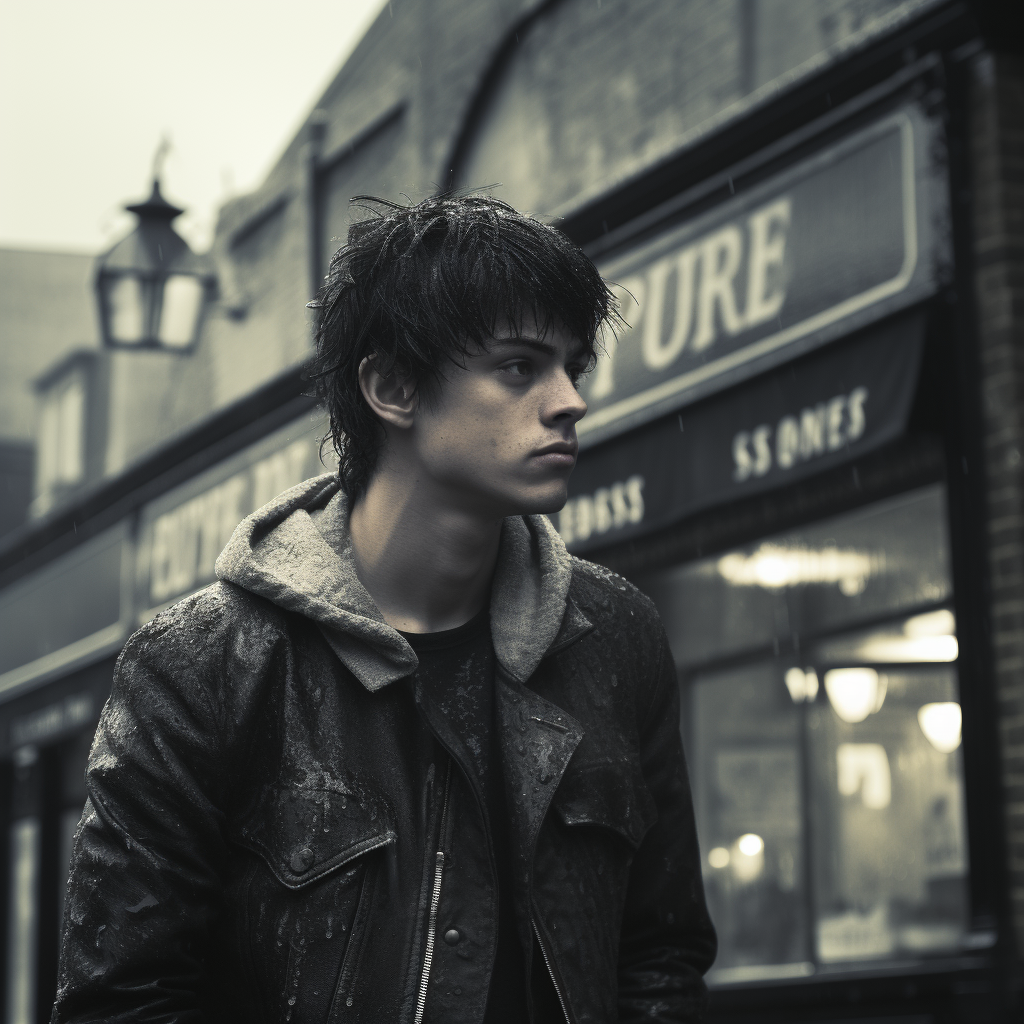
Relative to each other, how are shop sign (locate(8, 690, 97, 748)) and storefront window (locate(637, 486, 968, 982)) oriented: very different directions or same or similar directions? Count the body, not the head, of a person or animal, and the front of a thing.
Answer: same or similar directions

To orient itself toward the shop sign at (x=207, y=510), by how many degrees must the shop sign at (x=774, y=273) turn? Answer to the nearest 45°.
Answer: approximately 90° to its right

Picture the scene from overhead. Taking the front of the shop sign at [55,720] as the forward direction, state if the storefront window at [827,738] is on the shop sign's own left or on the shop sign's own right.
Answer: on the shop sign's own left

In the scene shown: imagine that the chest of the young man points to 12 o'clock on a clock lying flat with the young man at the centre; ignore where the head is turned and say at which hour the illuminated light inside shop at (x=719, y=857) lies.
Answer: The illuminated light inside shop is roughly at 8 o'clock from the young man.

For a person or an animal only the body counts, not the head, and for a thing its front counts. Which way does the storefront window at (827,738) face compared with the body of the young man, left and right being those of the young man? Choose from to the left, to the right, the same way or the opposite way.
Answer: to the right

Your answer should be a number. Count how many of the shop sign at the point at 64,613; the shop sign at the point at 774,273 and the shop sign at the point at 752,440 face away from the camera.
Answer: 0

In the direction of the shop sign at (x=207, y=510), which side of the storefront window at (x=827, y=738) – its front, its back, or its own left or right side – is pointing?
right

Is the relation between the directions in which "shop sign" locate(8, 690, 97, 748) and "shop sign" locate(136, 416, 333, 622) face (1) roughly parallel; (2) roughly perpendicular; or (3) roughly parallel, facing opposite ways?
roughly parallel

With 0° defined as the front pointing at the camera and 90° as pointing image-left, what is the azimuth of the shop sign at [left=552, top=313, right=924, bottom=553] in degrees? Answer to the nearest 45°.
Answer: approximately 45°

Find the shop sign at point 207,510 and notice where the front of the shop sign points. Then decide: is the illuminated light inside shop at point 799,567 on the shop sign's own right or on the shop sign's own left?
on the shop sign's own left

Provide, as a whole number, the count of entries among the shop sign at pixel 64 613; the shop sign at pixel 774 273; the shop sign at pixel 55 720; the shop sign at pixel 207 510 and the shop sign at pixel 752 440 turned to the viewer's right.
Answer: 0

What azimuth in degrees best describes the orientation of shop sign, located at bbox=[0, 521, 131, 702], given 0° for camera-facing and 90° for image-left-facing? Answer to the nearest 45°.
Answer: approximately 45°

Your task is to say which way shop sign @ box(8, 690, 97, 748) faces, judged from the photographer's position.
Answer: facing the viewer and to the left of the viewer

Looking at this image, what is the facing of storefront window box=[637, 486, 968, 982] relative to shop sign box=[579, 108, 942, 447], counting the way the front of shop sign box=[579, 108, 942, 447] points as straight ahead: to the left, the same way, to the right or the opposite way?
the same way

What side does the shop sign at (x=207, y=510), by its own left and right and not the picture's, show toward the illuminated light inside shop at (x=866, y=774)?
left

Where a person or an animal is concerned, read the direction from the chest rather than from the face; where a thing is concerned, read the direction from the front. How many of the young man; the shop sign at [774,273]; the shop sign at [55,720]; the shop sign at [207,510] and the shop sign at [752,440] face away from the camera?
0

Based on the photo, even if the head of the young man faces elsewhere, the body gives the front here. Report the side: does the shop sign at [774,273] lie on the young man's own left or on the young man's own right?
on the young man's own left

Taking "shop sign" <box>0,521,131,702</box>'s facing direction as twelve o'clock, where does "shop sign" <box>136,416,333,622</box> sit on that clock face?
"shop sign" <box>136,416,333,622</box> is roughly at 10 o'clock from "shop sign" <box>0,521,131,702</box>.

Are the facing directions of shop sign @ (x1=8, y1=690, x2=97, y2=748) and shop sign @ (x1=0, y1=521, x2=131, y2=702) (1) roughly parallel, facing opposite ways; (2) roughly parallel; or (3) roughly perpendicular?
roughly parallel

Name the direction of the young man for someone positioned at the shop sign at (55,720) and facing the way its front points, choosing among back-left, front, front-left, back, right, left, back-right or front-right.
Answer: front-left
